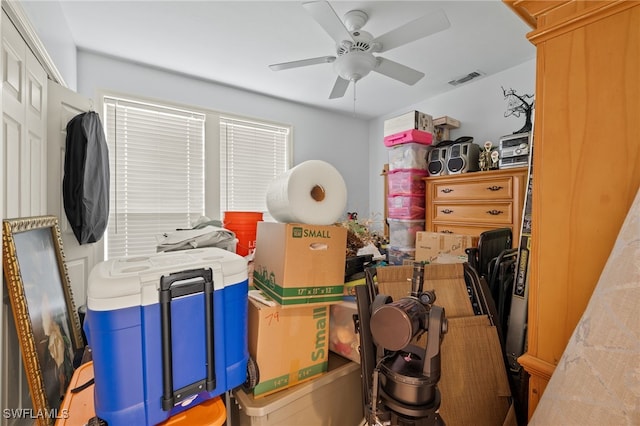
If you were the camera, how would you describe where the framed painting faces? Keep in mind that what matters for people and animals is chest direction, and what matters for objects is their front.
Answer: facing the viewer and to the right of the viewer

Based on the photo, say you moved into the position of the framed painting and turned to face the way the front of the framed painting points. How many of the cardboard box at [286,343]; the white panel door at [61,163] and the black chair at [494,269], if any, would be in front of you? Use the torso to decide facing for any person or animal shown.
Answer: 2

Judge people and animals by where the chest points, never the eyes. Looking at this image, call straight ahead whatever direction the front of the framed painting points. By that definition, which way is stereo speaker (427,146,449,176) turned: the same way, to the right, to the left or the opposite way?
to the right

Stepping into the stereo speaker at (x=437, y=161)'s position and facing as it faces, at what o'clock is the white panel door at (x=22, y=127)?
The white panel door is roughly at 1 o'clock from the stereo speaker.

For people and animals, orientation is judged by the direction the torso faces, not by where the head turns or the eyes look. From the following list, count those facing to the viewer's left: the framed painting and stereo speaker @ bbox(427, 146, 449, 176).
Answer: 0

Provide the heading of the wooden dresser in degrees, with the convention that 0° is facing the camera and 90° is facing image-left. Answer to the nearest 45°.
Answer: approximately 45°

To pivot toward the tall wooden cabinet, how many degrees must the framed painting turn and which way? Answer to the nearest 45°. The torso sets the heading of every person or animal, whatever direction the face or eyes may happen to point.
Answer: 0° — it already faces it

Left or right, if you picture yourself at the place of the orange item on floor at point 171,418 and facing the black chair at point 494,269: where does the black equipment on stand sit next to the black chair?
right

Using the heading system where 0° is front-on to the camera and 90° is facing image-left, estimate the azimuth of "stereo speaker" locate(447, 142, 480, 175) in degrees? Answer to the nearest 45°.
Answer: approximately 45°

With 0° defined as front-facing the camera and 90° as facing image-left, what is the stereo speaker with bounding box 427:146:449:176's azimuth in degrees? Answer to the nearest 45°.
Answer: approximately 0°

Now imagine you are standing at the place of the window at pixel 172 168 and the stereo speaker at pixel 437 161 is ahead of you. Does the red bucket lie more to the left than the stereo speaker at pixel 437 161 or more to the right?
right

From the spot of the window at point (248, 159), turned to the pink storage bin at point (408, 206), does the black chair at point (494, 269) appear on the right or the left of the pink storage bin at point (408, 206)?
right

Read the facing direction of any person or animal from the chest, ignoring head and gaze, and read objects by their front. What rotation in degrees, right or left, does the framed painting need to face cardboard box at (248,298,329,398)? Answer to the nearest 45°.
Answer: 0° — it already faces it

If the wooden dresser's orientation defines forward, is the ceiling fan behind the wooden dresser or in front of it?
in front
